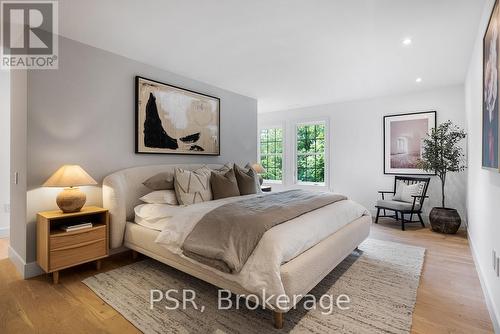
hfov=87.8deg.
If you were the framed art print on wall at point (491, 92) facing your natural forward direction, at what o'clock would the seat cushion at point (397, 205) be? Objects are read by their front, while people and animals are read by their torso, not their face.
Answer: The seat cushion is roughly at 2 o'clock from the framed art print on wall.

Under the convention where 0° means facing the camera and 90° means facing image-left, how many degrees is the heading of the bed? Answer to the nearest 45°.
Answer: approximately 315°

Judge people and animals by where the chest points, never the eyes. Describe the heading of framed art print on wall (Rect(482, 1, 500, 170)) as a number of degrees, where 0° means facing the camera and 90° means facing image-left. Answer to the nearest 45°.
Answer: approximately 90°

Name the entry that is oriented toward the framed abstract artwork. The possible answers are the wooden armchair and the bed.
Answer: the wooden armchair

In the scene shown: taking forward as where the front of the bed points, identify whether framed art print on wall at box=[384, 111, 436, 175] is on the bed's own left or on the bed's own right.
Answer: on the bed's own left

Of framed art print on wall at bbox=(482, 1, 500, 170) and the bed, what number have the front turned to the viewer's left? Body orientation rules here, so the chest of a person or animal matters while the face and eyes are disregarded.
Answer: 1

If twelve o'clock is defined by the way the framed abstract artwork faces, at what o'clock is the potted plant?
The potted plant is roughly at 11 o'clock from the framed abstract artwork.

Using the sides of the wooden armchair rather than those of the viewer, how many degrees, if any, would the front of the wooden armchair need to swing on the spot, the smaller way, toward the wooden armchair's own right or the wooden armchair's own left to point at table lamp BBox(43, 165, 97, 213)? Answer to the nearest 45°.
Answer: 0° — it already faces it
